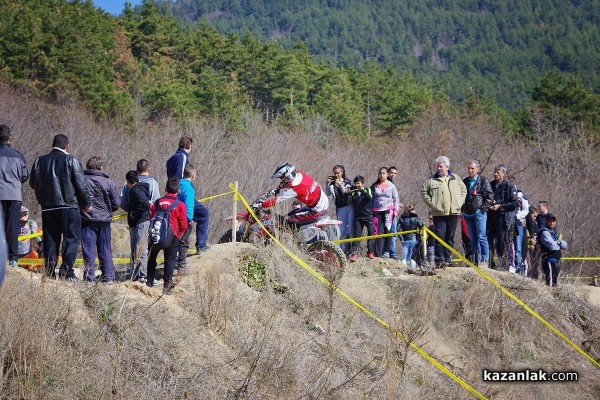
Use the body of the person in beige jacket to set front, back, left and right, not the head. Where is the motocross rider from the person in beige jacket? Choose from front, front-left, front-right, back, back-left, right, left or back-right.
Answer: front-right

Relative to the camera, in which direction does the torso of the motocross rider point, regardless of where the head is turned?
to the viewer's left

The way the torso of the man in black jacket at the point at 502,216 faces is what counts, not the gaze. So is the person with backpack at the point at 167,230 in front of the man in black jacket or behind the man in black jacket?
in front

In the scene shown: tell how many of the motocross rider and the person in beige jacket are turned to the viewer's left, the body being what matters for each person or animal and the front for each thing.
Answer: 1

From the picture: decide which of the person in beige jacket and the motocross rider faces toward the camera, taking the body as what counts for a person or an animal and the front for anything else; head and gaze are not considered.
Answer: the person in beige jacket

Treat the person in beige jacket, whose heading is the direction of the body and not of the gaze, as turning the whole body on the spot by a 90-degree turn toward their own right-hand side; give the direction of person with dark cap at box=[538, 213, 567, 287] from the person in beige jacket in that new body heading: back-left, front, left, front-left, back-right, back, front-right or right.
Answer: back-right

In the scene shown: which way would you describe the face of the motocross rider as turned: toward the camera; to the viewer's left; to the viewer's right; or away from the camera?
to the viewer's left

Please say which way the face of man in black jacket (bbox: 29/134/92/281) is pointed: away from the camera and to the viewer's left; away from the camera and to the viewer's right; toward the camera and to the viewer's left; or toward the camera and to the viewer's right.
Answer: away from the camera and to the viewer's right

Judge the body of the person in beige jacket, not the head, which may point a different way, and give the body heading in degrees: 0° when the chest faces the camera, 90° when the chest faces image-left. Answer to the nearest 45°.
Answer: approximately 0°

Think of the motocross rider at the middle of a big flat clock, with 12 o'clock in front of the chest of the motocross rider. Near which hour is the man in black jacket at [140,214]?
The man in black jacket is roughly at 11 o'clock from the motocross rider.
